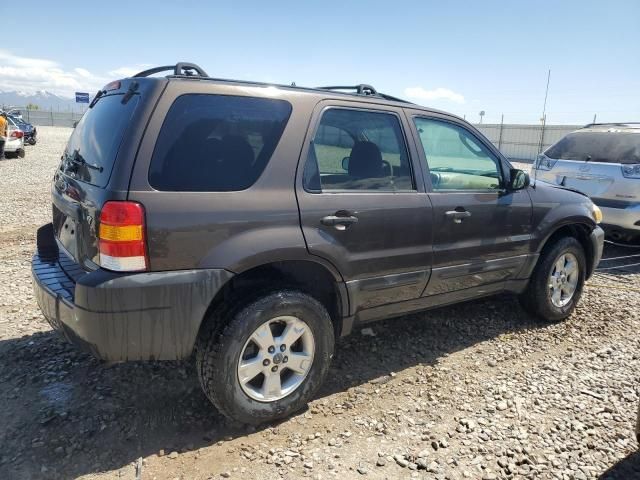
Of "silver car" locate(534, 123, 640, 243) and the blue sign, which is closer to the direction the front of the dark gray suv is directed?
the silver car

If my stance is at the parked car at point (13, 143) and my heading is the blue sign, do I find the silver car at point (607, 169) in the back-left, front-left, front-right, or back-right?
back-right

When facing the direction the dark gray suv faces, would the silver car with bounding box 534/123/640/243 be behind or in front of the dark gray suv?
in front

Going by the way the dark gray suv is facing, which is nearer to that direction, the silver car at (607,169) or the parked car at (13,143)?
the silver car

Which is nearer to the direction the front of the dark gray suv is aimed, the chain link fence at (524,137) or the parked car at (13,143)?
the chain link fence

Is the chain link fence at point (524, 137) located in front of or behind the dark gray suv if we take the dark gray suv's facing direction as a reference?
in front

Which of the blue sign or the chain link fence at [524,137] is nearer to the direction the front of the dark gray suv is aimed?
the chain link fence

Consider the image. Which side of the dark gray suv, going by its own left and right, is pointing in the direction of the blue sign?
left

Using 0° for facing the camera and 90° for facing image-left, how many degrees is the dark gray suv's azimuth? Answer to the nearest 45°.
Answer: approximately 225°
